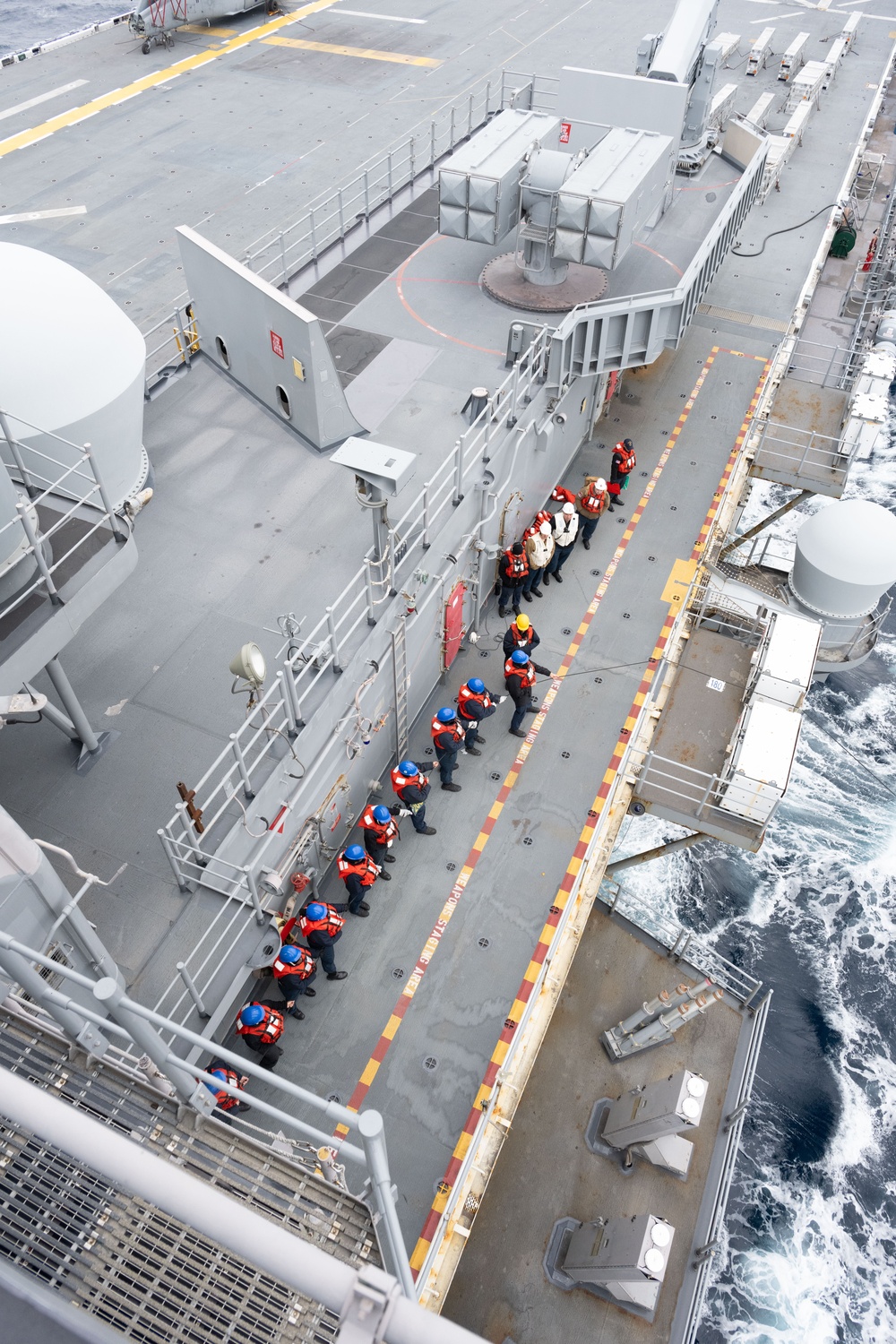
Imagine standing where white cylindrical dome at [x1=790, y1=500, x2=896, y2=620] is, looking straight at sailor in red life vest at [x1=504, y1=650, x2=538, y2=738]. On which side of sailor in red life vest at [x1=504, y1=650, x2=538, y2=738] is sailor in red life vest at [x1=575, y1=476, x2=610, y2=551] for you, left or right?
right

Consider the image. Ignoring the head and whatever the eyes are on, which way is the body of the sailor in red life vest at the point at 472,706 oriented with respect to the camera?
to the viewer's right

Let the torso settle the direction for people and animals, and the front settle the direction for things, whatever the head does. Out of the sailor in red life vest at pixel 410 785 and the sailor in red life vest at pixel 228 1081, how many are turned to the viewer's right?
2

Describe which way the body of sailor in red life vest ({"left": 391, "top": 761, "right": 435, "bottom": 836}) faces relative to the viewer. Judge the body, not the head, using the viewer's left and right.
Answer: facing to the right of the viewer

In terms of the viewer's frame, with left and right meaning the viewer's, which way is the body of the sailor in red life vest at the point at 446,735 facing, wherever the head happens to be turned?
facing to the right of the viewer
